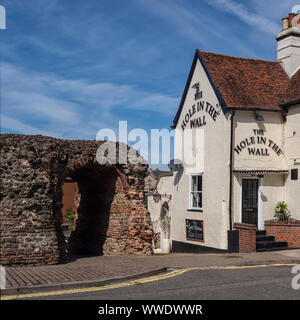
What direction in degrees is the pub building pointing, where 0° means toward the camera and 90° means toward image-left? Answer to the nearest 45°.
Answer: approximately 0°

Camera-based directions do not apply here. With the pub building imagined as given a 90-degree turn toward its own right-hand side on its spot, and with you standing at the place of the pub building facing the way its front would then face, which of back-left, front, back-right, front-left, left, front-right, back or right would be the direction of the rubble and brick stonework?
front-left
